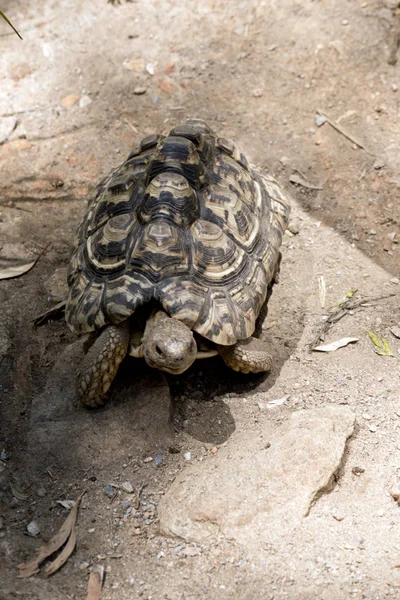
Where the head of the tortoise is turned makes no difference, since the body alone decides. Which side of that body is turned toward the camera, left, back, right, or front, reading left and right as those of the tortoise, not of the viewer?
front

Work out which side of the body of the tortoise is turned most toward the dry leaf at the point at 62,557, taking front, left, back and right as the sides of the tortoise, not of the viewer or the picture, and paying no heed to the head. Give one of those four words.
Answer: front

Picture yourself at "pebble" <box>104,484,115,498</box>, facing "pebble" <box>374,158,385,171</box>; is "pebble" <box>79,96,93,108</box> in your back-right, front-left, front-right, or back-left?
front-left

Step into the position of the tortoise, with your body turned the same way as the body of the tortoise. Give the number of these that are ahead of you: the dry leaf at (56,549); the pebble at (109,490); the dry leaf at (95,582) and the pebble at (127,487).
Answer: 4

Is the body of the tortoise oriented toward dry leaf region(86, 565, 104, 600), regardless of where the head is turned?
yes

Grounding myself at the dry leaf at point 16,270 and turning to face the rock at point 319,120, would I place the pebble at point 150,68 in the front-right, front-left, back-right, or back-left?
front-left

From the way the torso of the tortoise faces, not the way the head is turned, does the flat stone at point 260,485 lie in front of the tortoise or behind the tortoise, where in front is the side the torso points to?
in front

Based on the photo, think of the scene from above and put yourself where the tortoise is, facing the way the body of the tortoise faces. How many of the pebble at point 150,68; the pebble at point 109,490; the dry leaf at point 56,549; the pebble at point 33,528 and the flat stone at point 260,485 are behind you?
1

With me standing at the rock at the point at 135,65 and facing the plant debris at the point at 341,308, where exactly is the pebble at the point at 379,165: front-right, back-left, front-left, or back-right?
front-left

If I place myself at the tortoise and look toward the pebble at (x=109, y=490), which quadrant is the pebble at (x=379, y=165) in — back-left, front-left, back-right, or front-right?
back-left

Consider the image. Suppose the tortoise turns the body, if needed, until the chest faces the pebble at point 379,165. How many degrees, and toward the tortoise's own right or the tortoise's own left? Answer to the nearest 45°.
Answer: approximately 135° to the tortoise's own left

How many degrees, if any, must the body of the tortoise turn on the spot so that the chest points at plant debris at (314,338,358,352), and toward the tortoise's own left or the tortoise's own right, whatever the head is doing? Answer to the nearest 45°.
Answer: approximately 90° to the tortoise's own left
